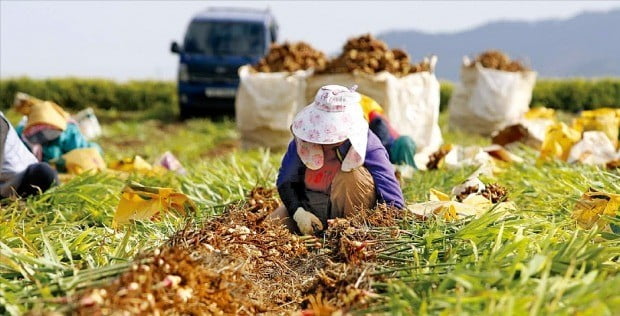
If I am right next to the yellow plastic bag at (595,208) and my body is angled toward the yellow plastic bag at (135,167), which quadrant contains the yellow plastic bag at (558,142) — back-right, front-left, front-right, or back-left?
front-right

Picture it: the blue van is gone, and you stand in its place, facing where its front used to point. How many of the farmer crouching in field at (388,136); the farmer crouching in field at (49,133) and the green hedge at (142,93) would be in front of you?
2

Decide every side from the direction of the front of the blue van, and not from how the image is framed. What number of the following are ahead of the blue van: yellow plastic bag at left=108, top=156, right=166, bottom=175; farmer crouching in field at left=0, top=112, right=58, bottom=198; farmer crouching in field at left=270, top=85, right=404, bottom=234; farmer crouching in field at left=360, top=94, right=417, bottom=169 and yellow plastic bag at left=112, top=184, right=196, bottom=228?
5

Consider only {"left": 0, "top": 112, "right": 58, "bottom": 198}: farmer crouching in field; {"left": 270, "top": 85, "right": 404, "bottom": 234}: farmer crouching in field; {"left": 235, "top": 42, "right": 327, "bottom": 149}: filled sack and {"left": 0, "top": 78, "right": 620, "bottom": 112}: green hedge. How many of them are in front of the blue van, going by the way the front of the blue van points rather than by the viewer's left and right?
3

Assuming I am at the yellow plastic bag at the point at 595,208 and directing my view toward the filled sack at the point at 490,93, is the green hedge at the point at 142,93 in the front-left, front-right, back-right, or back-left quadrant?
front-left

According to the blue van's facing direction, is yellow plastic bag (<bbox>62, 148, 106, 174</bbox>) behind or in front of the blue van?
in front

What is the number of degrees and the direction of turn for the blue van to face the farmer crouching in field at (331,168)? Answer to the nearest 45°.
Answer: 0° — it already faces them

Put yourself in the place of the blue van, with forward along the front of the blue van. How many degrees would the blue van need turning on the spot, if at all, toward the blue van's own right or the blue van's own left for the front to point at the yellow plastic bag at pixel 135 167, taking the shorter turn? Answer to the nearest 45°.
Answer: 0° — it already faces it

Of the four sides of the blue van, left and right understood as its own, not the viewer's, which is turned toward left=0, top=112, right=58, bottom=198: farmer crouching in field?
front

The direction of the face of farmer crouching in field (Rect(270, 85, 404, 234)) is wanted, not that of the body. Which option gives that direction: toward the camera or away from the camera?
toward the camera

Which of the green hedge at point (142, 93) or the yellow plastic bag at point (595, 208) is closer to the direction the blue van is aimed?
the yellow plastic bag

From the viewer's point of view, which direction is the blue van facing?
toward the camera

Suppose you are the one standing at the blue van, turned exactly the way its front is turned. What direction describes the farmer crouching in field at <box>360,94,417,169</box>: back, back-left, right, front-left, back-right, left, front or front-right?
front

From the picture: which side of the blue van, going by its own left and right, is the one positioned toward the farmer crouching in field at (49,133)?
front

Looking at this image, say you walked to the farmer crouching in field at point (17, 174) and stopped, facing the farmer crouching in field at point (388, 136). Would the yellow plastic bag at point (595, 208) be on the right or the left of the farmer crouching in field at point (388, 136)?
right

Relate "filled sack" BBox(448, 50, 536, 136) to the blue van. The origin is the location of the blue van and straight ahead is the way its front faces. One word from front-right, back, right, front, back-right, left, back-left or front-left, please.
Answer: front-left
